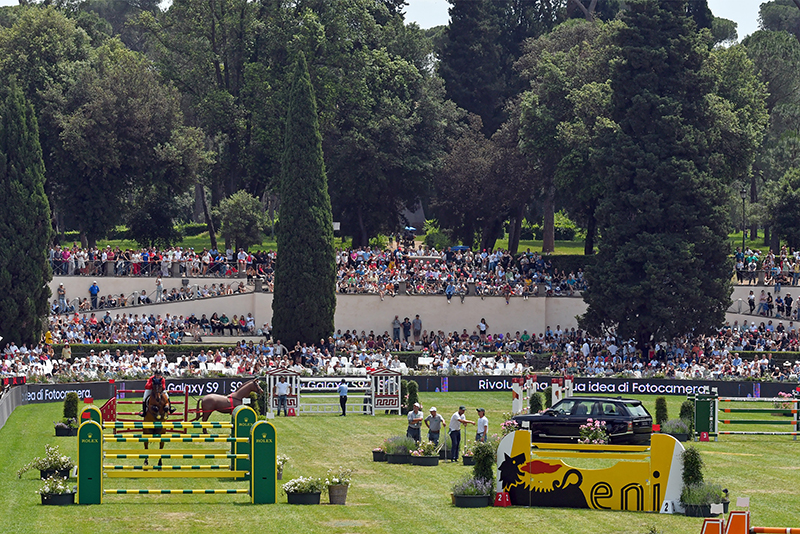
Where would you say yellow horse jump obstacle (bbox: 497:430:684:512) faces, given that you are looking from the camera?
facing the viewer

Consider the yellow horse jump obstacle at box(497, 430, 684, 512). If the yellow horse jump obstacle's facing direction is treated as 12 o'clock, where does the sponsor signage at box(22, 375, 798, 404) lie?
The sponsor signage is roughly at 6 o'clock from the yellow horse jump obstacle.

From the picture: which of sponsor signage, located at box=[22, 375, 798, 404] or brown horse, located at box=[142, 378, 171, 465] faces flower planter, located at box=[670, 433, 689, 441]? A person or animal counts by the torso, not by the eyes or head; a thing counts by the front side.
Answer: the sponsor signage

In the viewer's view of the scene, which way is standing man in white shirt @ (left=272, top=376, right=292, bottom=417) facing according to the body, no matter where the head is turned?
toward the camera

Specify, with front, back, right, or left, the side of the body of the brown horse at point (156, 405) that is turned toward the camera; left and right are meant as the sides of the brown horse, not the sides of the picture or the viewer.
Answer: front

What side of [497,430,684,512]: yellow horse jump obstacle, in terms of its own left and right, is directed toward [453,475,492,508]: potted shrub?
right

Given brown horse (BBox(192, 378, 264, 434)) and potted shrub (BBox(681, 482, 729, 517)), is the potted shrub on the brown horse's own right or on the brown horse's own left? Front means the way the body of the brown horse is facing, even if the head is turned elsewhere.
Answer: on the brown horse's own right

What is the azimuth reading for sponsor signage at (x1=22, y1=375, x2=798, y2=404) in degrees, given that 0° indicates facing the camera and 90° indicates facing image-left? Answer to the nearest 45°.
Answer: approximately 0°

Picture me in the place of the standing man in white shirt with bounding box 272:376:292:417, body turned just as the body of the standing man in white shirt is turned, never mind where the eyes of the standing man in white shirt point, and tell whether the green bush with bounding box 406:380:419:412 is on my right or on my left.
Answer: on my left

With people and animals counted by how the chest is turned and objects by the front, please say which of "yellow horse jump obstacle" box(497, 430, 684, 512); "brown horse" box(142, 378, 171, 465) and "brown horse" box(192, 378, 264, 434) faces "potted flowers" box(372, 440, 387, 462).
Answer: "brown horse" box(192, 378, 264, 434)

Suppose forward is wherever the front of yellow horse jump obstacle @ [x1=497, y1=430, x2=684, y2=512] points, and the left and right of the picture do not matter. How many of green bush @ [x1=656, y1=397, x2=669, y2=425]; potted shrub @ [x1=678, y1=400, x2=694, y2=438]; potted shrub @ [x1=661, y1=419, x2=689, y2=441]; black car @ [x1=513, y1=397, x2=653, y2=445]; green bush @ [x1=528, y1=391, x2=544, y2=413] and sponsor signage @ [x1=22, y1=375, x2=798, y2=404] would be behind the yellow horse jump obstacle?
6

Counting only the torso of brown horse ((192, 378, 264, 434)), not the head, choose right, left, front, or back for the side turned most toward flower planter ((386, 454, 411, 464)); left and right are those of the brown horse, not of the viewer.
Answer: front

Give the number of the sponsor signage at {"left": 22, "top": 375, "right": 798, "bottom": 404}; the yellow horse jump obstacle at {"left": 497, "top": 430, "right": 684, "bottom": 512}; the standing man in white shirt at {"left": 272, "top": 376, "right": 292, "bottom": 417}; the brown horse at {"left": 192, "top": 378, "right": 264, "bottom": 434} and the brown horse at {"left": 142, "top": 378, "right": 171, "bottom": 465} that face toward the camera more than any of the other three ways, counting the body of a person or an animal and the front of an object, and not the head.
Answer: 4

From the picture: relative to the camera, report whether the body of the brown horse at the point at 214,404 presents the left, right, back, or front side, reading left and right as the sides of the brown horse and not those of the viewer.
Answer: right

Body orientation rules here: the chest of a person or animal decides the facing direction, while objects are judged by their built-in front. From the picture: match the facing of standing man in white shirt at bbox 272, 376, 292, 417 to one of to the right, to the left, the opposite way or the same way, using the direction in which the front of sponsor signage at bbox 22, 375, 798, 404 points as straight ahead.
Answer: the same way

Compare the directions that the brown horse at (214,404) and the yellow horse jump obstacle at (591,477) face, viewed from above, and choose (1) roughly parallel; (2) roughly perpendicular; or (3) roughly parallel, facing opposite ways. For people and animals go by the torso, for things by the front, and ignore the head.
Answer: roughly perpendicular

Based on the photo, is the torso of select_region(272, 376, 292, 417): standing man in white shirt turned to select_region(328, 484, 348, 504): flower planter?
yes

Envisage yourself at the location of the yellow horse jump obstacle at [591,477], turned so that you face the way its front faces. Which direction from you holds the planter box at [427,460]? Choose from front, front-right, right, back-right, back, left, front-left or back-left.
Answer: back-right

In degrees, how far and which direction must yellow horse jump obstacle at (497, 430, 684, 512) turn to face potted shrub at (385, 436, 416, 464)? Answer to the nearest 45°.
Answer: approximately 135° to its right

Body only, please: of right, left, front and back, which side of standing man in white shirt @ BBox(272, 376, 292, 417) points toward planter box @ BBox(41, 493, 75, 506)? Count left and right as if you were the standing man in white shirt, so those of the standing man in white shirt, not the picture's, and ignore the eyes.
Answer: front

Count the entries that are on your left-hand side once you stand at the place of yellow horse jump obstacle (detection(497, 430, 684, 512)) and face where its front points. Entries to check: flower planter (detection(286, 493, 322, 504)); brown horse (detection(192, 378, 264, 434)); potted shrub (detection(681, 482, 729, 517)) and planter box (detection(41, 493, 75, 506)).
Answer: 1
